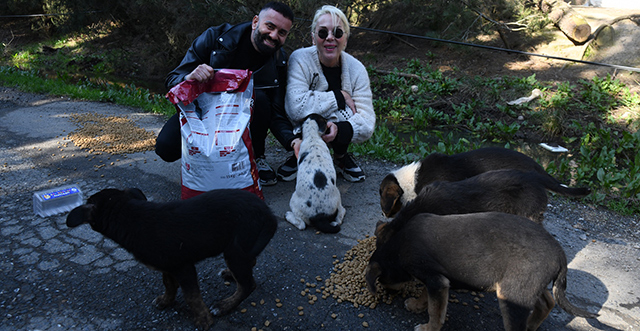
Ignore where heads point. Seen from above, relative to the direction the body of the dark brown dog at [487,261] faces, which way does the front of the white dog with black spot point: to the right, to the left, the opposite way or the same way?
to the right

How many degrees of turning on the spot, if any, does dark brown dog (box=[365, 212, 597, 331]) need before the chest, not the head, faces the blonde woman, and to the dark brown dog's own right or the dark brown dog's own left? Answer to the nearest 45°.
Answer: approximately 45° to the dark brown dog's own right

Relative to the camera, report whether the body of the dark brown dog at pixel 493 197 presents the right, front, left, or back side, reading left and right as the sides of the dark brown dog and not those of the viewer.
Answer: left

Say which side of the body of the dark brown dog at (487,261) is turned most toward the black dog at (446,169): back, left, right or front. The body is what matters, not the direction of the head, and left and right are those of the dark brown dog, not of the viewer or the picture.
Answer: right

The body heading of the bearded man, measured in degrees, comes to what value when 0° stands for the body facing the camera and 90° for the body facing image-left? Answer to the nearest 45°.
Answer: approximately 0°

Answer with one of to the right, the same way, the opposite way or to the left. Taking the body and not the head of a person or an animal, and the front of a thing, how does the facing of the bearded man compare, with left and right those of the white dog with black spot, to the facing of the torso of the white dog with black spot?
the opposite way

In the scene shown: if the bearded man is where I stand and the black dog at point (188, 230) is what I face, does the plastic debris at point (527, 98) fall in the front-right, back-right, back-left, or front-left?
back-left

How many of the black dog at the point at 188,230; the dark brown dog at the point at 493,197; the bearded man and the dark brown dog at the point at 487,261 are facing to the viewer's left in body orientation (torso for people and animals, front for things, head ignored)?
3

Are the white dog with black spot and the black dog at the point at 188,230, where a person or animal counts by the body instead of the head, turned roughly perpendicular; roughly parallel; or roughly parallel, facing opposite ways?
roughly perpendicular

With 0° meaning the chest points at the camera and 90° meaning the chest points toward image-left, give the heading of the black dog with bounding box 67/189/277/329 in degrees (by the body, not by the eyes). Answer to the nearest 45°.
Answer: approximately 90°

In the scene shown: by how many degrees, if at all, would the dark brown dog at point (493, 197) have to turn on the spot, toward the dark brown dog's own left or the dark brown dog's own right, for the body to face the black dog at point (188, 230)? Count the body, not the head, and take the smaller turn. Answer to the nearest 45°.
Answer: approximately 45° to the dark brown dog's own left

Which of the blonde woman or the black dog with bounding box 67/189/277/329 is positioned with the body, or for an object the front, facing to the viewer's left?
the black dog

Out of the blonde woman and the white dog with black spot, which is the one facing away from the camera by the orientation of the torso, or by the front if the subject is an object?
the white dog with black spot

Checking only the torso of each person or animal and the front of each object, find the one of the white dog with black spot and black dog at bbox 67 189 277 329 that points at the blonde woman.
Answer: the white dog with black spot

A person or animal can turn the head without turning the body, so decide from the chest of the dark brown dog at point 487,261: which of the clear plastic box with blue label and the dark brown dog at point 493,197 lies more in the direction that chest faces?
the clear plastic box with blue label

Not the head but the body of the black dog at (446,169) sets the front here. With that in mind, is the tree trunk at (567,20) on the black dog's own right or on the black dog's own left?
on the black dog's own right

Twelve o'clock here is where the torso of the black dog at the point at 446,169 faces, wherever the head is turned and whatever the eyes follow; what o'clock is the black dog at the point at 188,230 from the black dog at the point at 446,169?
the black dog at the point at 188,230 is roughly at 10 o'clock from the black dog at the point at 446,169.
